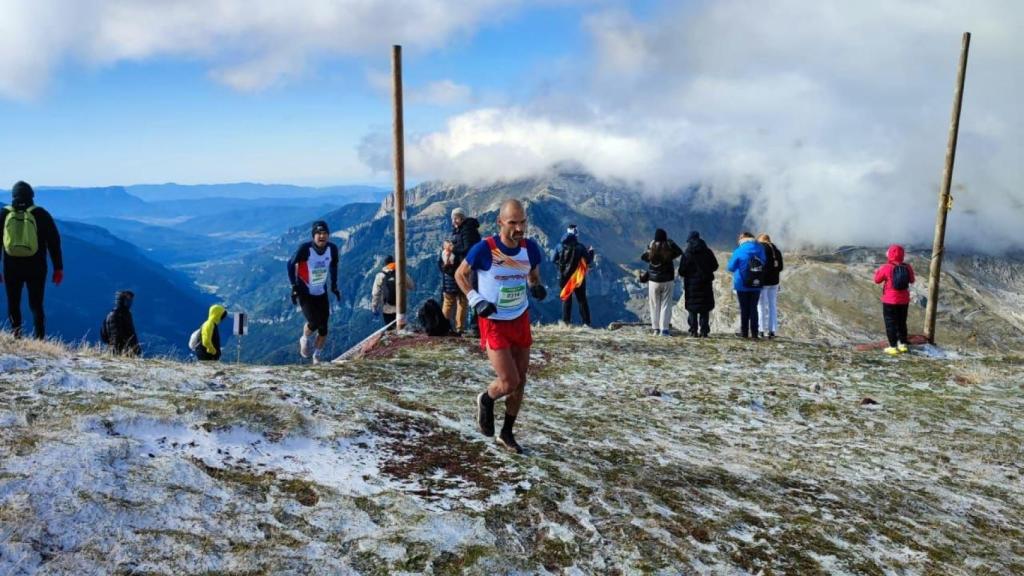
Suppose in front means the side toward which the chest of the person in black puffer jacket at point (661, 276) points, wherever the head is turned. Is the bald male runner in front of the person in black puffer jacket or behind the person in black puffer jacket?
behind

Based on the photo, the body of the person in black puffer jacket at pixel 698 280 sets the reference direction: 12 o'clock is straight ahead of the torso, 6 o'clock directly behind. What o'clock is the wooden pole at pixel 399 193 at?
The wooden pole is roughly at 8 o'clock from the person in black puffer jacket.

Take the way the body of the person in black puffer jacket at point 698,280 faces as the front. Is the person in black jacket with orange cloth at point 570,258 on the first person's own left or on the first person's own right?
on the first person's own left

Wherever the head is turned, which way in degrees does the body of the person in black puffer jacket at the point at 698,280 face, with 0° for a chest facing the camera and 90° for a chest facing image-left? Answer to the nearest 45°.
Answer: approximately 180°

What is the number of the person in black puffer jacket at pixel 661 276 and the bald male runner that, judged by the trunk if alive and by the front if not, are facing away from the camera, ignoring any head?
1

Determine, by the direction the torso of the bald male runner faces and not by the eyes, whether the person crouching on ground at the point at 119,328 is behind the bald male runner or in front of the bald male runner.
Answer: behind

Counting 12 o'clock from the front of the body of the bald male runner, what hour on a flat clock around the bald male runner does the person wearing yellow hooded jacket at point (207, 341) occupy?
The person wearing yellow hooded jacket is roughly at 6 o'clock from the bald male runner.

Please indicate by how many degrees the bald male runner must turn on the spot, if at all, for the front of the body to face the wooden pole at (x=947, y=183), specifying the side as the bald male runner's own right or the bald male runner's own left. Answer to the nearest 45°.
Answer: approximately 90° to the bald male runner's own left

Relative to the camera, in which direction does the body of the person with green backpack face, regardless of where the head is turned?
away from the camera

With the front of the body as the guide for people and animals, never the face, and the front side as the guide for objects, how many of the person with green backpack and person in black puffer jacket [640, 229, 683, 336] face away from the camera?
2

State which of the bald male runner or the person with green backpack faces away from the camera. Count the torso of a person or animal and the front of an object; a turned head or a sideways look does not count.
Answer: the person with green backpack

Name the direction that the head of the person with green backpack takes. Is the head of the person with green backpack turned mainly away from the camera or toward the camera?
away from the camera

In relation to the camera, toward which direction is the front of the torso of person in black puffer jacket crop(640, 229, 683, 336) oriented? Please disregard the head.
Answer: away from the camera

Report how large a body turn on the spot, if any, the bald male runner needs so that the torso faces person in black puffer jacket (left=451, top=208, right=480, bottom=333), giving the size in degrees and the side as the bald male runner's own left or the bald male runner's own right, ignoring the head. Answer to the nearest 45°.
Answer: approximately 135° to the bald male runner's own left

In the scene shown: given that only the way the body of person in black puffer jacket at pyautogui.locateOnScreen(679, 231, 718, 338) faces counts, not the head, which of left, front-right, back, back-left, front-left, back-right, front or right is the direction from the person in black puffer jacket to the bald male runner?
back

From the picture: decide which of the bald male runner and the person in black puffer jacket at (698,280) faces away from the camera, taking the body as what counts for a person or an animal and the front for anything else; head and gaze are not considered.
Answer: the person in black puffer jacket
